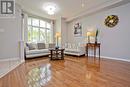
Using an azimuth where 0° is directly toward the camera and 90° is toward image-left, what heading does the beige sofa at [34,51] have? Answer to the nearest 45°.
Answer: approximately 315°

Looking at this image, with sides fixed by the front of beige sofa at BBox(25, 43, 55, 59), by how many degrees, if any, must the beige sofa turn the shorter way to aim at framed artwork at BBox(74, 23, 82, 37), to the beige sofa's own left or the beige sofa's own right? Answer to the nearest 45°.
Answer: approximately 45° to the beige sofa's own left

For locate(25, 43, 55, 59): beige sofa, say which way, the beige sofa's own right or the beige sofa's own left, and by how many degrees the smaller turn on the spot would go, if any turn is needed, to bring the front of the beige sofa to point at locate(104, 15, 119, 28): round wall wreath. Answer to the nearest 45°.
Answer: approximately 45° to the beige sofa's own left

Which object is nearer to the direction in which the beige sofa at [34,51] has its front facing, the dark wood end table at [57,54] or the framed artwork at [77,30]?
the dark wood end table
